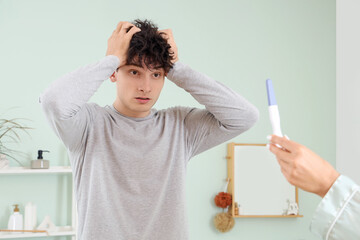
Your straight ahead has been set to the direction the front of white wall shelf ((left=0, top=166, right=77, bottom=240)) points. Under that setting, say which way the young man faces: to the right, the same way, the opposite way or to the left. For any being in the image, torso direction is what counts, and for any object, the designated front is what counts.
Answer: the same way

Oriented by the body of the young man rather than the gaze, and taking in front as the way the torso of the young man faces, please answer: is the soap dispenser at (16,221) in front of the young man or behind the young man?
behind

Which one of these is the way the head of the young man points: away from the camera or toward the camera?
toward the camera

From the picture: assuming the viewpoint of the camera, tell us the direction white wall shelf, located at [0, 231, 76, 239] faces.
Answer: facing the viewer

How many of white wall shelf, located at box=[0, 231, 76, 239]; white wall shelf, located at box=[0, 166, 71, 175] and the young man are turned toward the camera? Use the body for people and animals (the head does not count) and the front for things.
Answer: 3

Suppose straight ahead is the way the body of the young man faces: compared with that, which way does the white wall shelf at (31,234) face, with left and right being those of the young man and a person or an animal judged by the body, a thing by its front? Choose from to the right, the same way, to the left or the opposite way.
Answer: the same way

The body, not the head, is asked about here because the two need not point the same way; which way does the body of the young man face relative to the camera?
toward the camera
